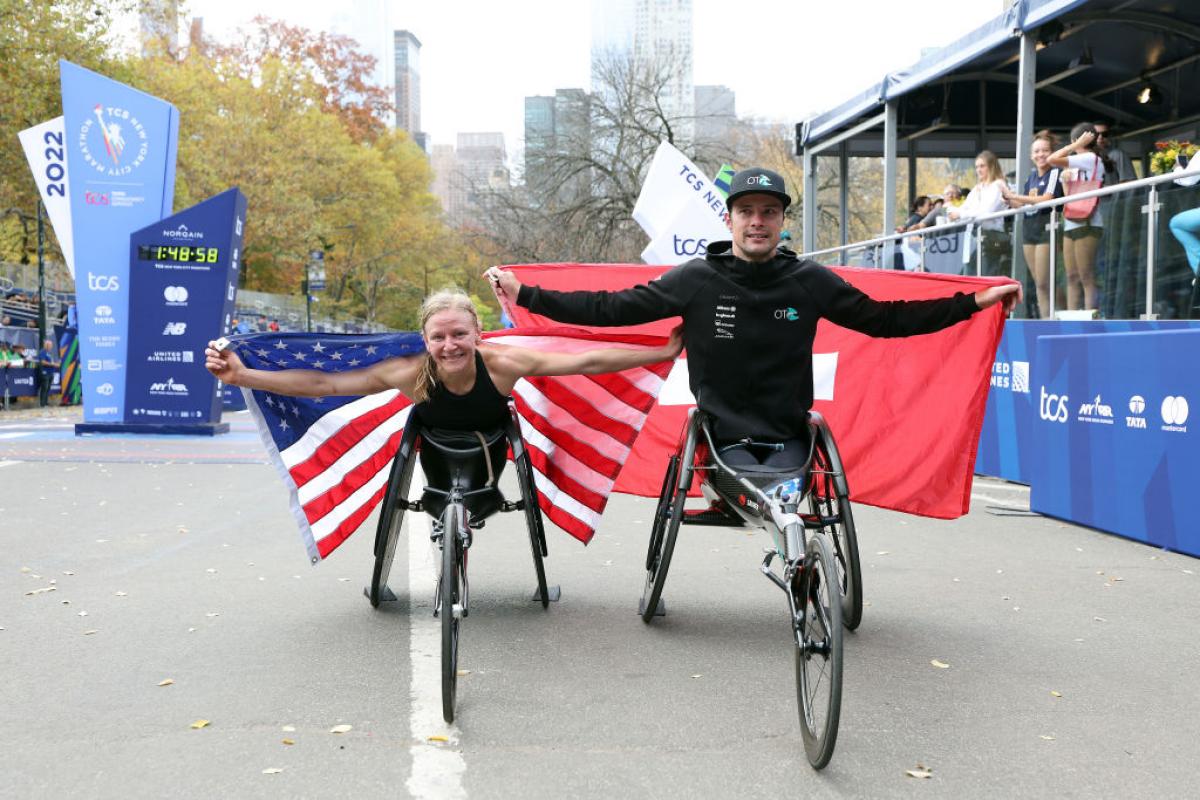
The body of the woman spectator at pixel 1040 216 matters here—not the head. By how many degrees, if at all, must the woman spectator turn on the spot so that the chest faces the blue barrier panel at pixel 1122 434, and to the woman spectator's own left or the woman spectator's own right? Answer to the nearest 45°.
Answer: approximately 45° to the woman spectator's own left

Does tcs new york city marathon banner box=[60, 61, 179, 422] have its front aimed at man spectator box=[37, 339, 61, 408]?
no

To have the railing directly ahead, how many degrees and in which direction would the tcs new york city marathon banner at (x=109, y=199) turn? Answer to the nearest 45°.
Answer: approximately 45° to its left

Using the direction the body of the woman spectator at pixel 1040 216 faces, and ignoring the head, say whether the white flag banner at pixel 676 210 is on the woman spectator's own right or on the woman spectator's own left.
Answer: on the woman spectator's own right

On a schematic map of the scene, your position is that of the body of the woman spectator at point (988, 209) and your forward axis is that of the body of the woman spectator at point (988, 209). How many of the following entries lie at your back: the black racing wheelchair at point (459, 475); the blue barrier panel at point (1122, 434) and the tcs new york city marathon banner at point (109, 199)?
0

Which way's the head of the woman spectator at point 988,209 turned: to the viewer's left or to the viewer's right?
to the viewer's left

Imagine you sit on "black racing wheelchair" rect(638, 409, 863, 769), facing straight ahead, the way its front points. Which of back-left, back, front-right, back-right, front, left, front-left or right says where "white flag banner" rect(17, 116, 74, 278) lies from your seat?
back-right

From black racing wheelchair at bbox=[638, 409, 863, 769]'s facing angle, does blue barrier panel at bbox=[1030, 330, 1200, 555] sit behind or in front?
behind

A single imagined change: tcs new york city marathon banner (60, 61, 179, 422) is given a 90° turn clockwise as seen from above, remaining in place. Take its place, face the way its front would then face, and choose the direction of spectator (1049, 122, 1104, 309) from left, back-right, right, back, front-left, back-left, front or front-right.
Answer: back-left

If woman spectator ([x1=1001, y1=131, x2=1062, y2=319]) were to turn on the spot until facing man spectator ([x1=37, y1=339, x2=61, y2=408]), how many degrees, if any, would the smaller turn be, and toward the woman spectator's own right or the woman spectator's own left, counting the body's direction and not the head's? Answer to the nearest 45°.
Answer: approximately 90° to the woman spectator's own right

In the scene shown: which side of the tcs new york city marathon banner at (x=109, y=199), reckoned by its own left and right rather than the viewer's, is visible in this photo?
front

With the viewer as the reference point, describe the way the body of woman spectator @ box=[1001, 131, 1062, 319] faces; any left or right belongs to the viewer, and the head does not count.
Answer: facing the viewer and to the left of the viewer

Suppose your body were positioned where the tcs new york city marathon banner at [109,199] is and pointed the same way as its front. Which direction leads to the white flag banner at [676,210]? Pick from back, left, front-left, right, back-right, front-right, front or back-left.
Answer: front-left

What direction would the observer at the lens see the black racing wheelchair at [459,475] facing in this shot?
facing the viewer

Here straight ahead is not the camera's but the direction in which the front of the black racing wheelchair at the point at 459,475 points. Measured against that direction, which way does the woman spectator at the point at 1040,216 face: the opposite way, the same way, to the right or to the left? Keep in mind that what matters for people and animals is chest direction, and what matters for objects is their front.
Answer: to the right

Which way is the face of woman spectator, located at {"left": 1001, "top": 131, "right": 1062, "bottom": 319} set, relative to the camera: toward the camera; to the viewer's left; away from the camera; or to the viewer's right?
toward the camera
